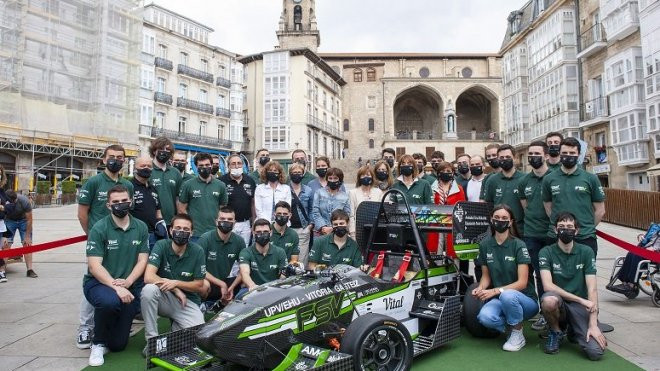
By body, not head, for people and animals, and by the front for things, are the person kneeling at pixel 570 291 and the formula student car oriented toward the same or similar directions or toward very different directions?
same or similar directions

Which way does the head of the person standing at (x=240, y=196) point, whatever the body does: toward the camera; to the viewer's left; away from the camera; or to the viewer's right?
toward the camera

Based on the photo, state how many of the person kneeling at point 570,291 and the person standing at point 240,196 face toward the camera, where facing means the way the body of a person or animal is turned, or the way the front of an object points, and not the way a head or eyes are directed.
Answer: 2

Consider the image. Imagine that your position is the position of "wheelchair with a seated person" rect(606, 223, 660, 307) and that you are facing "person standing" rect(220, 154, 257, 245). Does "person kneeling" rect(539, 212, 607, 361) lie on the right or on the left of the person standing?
left

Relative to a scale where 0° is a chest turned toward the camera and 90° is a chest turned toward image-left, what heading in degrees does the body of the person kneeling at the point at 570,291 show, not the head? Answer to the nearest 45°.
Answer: approximately 0°

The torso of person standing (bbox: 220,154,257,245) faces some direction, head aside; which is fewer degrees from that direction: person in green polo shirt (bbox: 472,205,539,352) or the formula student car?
the formula student car

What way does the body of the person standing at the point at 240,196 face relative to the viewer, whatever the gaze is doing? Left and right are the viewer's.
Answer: facing the viewer

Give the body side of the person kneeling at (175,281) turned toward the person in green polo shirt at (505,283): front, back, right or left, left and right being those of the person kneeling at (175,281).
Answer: left

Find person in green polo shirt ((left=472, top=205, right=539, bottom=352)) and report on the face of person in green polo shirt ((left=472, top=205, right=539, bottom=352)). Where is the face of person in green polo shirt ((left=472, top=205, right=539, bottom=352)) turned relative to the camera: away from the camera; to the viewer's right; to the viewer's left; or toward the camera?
toward the camera

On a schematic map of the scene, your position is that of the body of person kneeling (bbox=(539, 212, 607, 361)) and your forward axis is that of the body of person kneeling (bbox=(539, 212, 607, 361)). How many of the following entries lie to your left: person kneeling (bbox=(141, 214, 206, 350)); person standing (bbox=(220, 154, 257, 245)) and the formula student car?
0

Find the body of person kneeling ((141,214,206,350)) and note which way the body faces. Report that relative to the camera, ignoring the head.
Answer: toward the camera

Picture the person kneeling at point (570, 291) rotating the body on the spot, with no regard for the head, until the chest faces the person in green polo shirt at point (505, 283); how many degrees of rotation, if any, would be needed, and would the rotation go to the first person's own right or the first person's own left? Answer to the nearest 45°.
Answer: approximately 90° to the first person's own right

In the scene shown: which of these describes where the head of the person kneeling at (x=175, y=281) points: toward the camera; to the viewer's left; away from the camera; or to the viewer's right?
toward the camera

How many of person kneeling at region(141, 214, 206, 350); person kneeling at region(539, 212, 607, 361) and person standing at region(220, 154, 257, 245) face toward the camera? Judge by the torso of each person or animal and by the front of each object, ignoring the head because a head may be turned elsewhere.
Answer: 3

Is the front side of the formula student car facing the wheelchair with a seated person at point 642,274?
no

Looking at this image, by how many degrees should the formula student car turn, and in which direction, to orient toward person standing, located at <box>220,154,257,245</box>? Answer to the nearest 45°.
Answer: approximately 90° to its right

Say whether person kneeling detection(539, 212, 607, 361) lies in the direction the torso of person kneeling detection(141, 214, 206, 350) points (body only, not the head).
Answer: no
